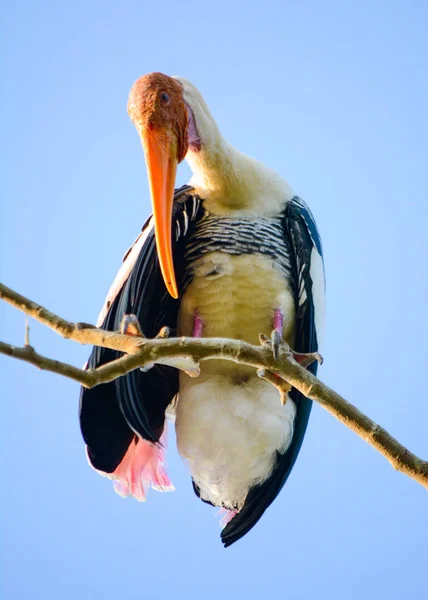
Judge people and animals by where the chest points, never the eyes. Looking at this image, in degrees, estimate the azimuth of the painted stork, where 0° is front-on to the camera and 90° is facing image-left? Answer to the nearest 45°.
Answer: approximately 0°
